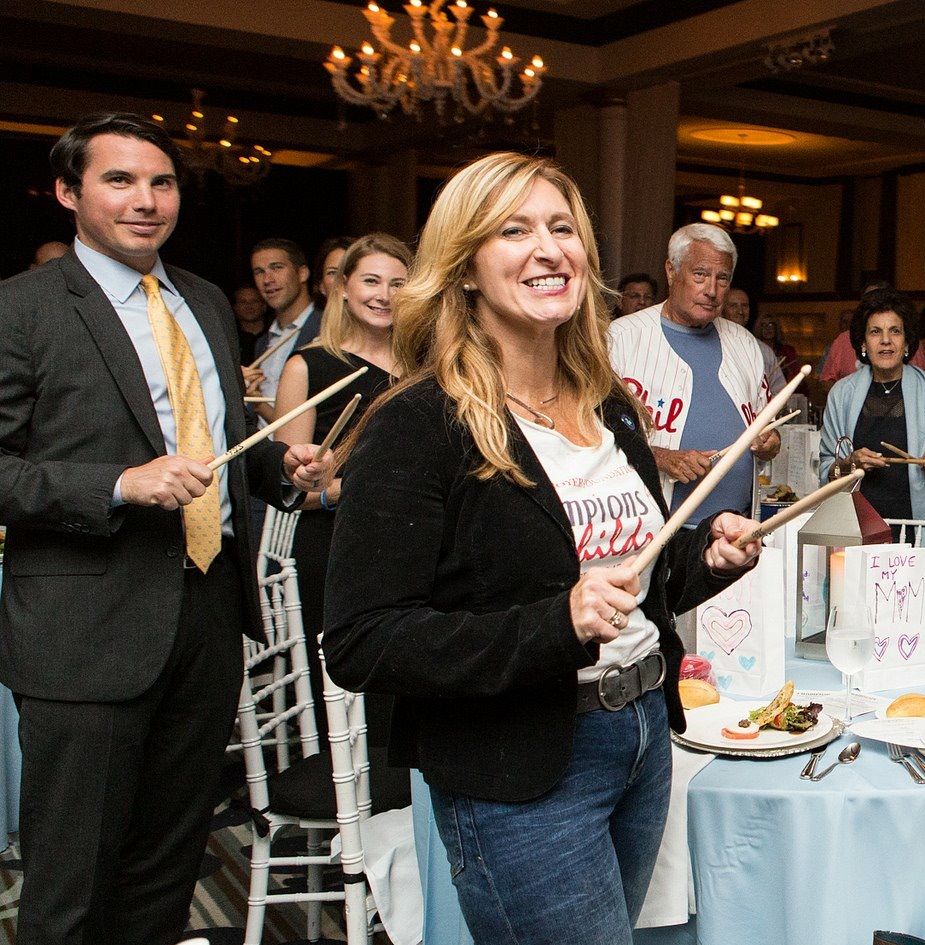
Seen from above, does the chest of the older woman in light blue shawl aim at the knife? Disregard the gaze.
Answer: yes

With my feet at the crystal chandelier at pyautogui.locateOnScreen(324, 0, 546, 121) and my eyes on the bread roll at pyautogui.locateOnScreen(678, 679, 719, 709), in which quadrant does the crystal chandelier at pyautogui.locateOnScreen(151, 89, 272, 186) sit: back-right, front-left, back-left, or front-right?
back-right

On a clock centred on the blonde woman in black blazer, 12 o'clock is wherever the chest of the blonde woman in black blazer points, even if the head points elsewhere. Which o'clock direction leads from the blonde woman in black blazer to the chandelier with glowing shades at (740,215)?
The chandelier with glowing shades is roughly at 8 o'clock from the blonde woman in black blazer.

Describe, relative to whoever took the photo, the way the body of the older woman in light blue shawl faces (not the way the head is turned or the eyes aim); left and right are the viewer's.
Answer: facing the viewer

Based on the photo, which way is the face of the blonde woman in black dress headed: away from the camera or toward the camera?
toward the camera

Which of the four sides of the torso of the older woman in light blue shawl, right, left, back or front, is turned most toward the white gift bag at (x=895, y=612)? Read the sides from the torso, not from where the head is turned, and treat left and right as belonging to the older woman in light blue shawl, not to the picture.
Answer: front

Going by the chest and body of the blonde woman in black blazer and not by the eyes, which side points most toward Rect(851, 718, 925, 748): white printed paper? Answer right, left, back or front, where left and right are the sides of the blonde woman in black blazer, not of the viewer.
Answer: left

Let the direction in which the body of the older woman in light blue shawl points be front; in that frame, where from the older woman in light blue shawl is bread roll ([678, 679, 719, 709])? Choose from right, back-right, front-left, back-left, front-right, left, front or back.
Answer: front

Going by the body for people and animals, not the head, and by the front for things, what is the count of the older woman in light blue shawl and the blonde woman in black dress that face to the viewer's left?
0

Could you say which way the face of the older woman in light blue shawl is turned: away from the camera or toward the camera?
toward the camera

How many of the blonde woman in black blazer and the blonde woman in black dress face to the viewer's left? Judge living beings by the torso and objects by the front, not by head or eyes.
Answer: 0

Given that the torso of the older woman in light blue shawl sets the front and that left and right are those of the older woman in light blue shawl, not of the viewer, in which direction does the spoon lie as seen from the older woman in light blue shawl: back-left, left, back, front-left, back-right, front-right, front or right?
front

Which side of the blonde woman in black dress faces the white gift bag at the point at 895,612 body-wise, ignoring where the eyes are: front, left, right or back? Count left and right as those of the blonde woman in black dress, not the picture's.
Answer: front

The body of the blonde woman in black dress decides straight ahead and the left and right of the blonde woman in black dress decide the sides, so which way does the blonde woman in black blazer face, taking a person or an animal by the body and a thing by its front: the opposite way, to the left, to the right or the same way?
the same way

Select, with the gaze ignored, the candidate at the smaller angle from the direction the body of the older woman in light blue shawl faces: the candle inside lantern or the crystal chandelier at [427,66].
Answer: the candle inside lantern

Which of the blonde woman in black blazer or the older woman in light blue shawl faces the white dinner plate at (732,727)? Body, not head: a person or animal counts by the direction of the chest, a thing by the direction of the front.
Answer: the older woman in light blue shawl

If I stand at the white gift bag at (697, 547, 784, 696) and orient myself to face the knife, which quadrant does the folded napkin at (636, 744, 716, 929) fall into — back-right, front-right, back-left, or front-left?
front-right
